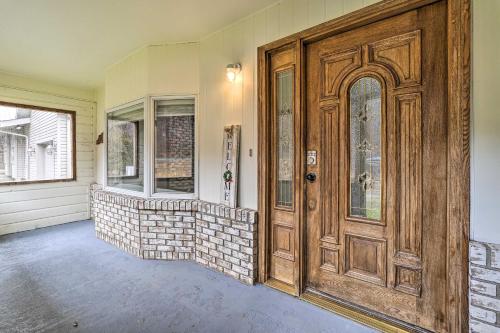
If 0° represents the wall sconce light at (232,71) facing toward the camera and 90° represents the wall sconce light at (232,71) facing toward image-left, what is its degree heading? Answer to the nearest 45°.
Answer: approximately 45°

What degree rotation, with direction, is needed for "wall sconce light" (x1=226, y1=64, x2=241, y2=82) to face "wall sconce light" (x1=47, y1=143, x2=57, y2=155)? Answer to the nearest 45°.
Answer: approximately 90° to its right

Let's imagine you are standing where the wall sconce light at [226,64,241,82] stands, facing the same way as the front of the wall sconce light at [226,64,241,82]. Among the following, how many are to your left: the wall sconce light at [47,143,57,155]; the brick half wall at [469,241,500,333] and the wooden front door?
2

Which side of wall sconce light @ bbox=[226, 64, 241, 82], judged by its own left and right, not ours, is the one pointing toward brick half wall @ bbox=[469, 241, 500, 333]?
left
